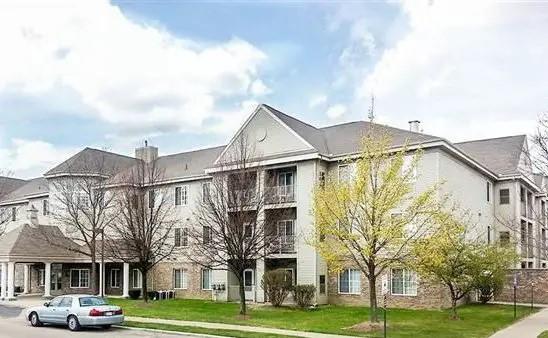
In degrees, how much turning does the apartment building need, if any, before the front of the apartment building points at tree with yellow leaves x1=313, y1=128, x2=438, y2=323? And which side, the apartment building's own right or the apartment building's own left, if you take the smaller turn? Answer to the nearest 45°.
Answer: approximately 45° to the apartment building's own left

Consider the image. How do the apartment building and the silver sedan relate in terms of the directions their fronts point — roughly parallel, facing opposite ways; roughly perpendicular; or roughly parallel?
roughly perpendicular

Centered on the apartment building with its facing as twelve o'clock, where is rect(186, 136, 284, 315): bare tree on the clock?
The bare tree is roughly at 11 o'clock from the apartment building.

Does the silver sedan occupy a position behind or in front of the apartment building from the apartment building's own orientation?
in front

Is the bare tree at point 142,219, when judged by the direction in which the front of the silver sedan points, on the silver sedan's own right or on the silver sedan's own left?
on the silver sedan's own right

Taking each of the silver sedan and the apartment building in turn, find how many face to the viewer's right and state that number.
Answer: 0

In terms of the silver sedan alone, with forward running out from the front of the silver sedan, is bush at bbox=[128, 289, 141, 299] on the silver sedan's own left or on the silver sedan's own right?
on the silver sedan's own right

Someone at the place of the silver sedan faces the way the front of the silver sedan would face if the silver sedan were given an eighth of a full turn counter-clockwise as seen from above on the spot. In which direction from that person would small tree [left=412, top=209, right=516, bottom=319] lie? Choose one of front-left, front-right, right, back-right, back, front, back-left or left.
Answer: back

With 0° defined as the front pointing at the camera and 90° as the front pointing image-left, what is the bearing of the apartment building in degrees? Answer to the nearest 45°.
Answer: approximately 45°
